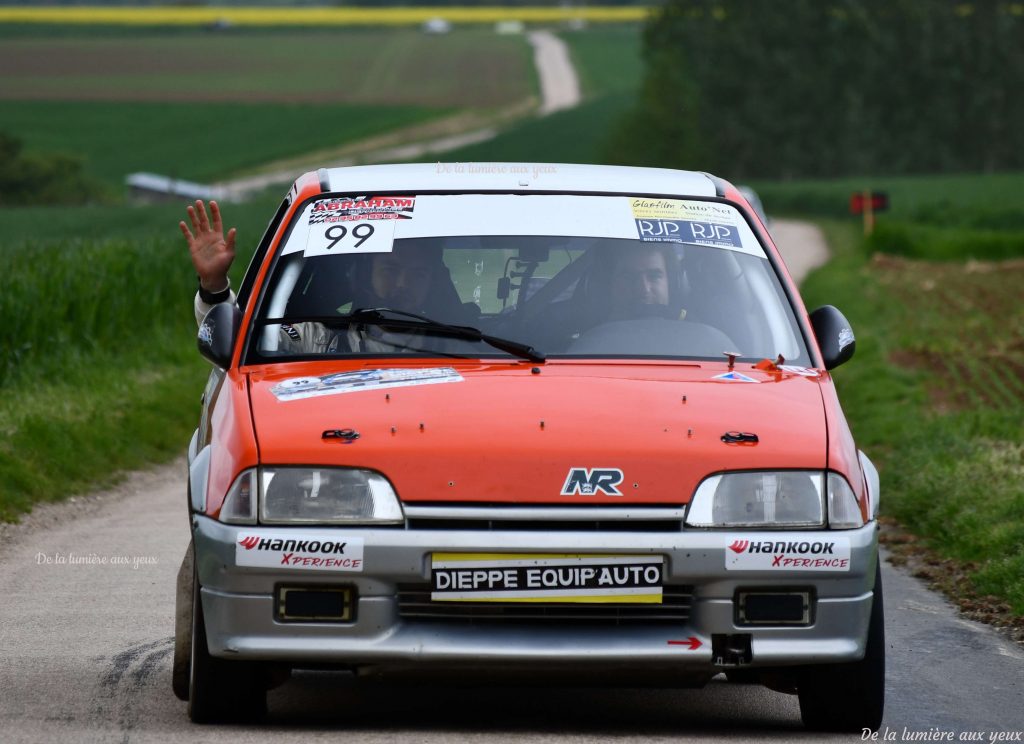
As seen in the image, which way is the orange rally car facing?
toward the camera

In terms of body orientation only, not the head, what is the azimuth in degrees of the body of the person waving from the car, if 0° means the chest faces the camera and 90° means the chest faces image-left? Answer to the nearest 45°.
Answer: approximately 0°

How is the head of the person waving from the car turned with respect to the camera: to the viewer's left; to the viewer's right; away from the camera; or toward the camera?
toward the camera
